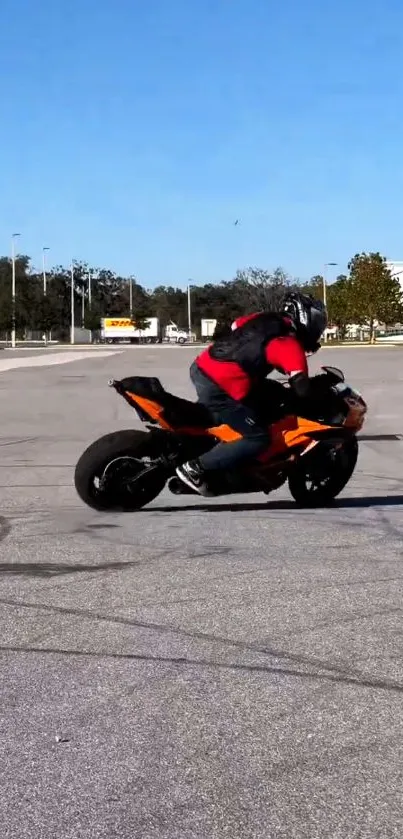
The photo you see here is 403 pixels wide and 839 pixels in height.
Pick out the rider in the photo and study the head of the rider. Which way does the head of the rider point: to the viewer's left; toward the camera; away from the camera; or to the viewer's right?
to the viewer's right

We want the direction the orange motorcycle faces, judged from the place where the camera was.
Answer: facing to the right of the viewer
